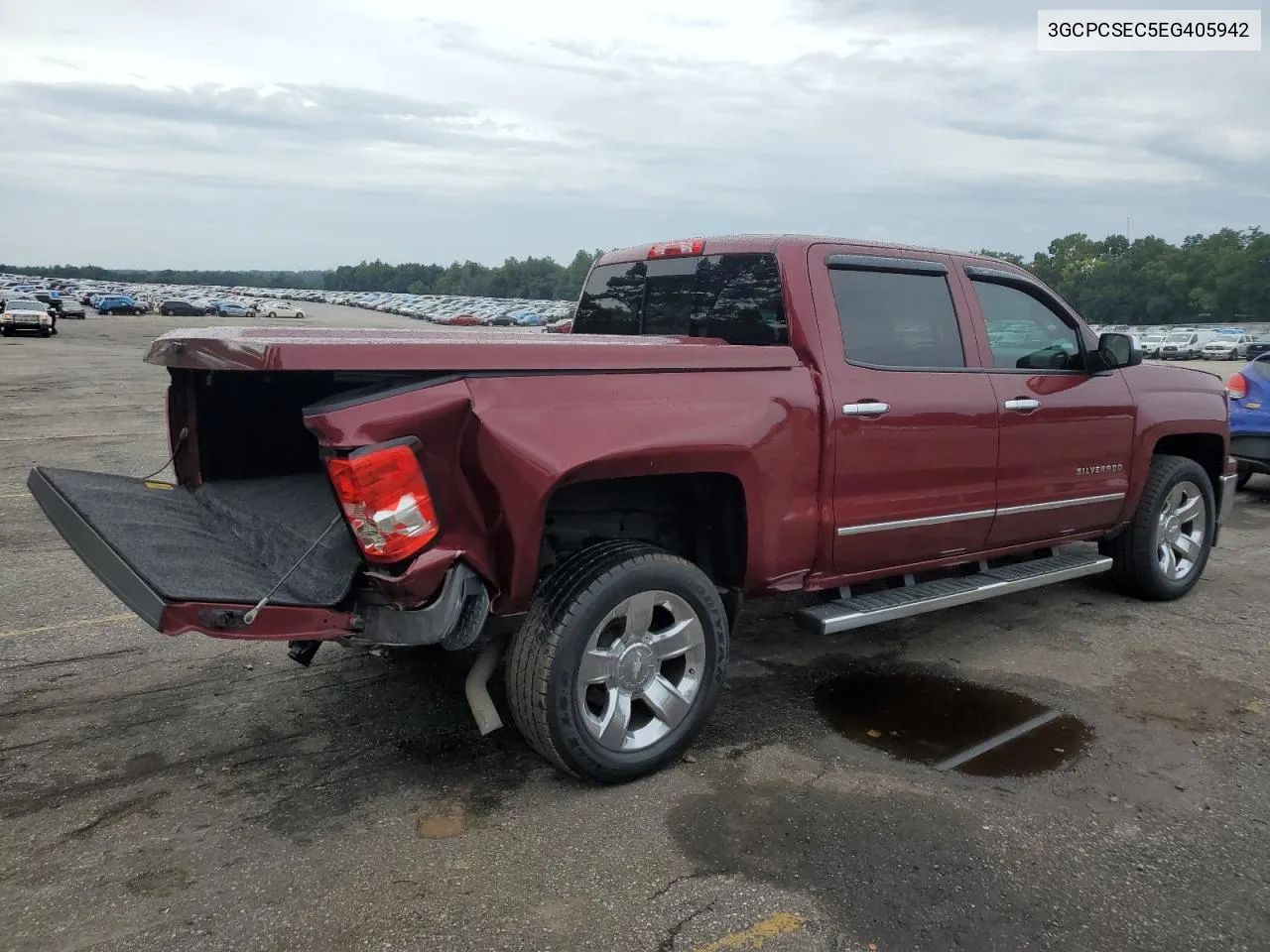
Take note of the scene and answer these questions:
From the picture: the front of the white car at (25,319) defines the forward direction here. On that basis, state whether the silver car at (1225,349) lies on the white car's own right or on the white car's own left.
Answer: on the white car's own left

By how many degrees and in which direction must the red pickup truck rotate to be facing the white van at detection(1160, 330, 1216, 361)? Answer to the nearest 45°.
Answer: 0° — it already faces it

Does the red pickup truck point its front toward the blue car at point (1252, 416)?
yes

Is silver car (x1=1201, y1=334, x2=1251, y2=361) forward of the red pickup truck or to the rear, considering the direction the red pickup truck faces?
forward

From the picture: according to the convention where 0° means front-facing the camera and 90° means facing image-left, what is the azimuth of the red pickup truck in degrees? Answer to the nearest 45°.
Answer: approximately 225°

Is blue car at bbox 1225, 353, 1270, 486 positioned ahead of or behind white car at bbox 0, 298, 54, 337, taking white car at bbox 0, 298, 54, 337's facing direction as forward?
ahead

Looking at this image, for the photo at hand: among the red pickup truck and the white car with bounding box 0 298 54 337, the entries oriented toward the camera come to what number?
1

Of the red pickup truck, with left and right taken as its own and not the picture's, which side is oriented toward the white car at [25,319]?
left

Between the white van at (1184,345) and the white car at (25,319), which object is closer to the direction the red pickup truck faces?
the white van

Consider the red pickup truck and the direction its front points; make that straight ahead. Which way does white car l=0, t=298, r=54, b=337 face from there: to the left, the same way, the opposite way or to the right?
to the right

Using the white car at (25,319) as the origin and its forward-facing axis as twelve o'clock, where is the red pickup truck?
The red pickup truck is roughly at 12 o'clock from the white car.
